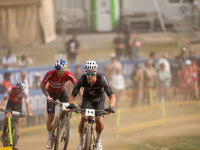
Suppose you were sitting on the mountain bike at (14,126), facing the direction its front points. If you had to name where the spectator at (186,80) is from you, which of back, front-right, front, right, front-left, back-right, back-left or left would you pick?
back-left

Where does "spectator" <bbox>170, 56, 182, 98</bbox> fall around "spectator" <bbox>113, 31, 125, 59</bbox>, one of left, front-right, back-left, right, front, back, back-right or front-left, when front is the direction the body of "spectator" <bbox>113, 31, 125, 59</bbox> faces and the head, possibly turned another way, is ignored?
front-left

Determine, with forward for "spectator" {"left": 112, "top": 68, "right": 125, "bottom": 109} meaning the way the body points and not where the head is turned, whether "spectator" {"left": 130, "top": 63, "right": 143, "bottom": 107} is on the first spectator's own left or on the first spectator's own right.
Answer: on the first spectator's own left

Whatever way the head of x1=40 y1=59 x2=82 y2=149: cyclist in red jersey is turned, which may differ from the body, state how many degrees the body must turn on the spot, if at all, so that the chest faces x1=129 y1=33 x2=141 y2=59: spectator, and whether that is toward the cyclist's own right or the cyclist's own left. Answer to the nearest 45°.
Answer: approximately 135° to the cyclist's own left

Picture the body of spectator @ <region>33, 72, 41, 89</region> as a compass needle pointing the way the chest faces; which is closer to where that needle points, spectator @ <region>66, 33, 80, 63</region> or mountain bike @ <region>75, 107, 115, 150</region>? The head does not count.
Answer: the mountain bike

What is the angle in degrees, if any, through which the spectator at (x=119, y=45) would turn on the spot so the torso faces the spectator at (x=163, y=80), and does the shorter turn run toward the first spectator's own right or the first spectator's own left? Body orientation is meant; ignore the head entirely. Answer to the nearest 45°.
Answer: approximately 45° to the first spectator's own left

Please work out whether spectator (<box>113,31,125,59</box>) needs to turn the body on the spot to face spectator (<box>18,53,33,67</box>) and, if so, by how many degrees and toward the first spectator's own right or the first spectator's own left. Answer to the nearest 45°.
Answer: approximately 90° to the first spectator's own right

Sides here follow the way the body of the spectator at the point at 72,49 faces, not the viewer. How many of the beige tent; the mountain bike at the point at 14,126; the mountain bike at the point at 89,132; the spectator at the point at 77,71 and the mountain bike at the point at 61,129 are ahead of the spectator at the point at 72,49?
4

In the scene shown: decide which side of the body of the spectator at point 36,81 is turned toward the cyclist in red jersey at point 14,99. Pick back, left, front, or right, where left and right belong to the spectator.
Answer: front

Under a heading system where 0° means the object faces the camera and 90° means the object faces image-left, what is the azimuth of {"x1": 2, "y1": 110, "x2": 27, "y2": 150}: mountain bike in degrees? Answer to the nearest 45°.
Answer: approximately 0°

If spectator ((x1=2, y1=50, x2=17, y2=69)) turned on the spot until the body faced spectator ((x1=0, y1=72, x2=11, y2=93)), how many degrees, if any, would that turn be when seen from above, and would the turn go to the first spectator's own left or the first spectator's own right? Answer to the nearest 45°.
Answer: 0° — they already face them

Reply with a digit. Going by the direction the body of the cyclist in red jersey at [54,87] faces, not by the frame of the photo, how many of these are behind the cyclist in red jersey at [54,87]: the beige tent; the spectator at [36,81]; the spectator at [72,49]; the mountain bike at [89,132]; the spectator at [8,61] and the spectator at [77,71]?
5
